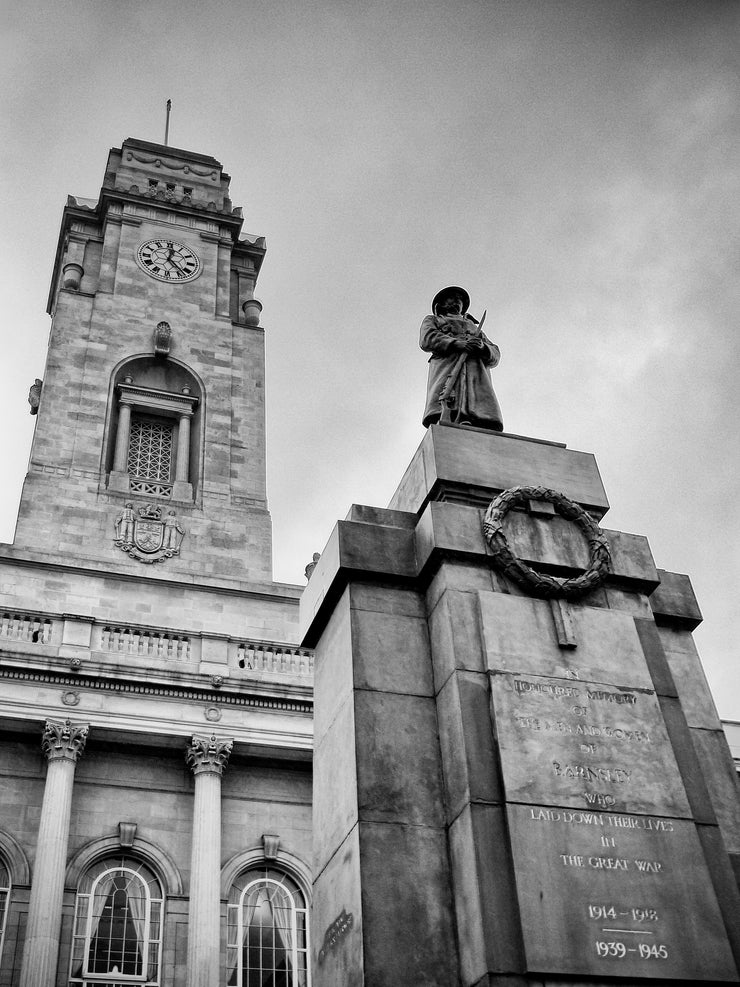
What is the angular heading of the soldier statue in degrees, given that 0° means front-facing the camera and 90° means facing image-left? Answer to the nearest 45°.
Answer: approximately 0°
